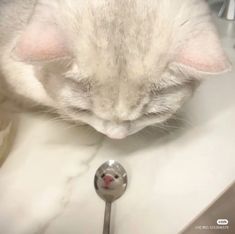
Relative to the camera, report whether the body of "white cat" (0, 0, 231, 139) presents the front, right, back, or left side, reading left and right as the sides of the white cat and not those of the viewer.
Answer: front
